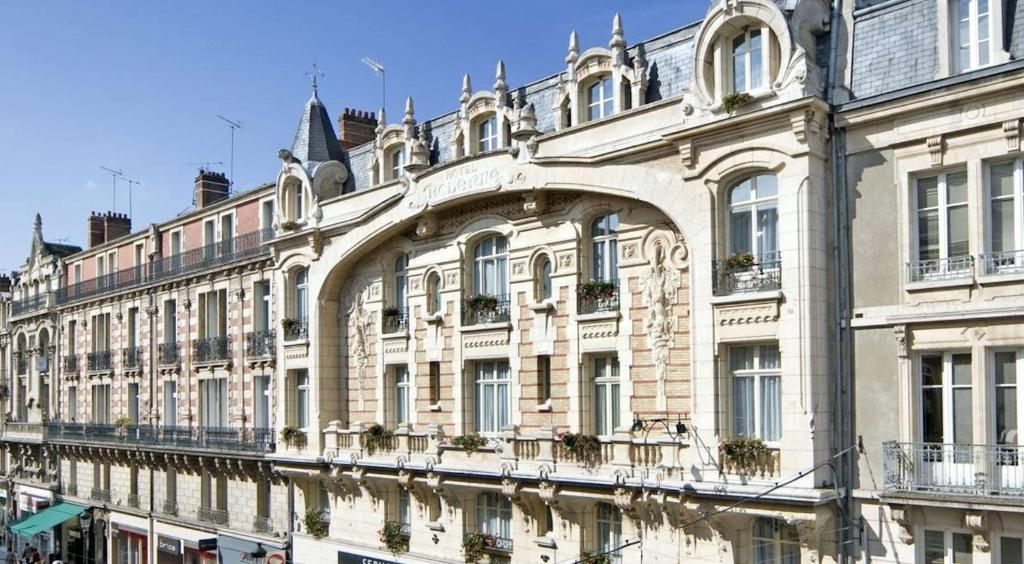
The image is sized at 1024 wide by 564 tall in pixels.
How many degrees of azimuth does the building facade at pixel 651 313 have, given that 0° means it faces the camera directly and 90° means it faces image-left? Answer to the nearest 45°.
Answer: approximately 45°
